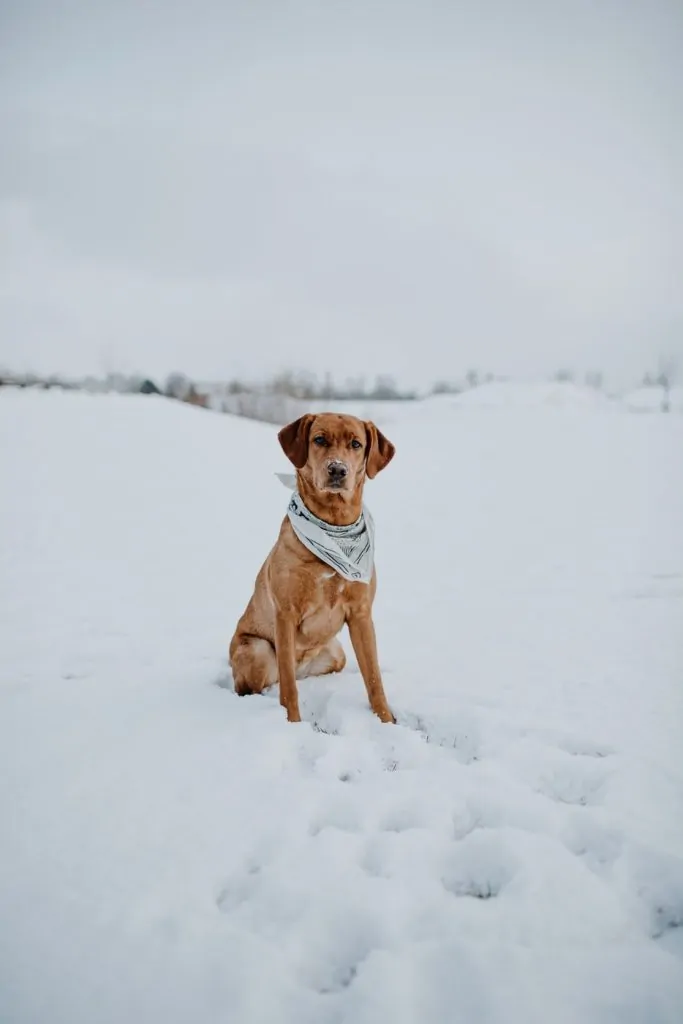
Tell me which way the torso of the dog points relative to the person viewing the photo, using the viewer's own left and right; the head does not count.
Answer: facing the viewer and to the right of the viewer
